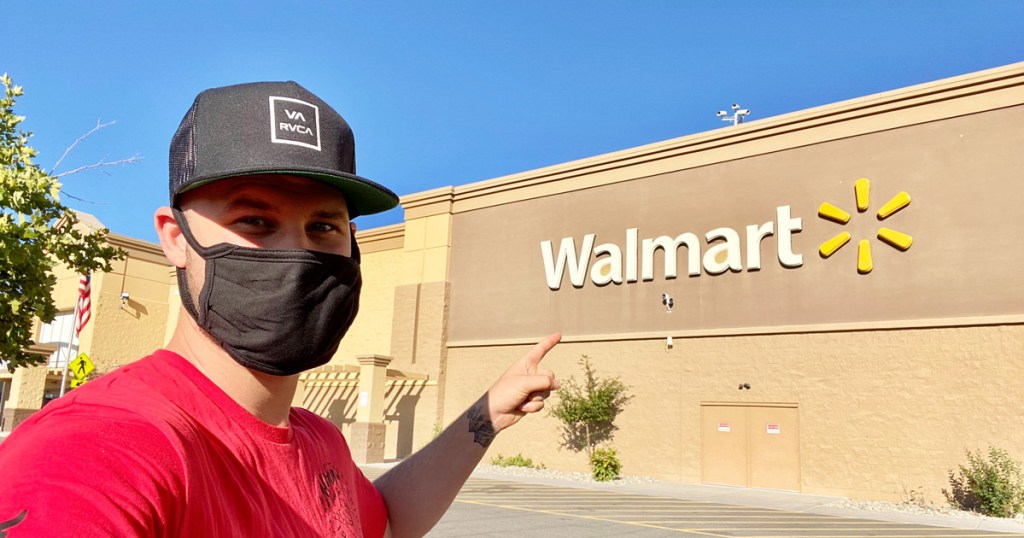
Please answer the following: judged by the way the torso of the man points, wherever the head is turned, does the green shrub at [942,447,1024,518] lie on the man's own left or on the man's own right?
on the man's own left

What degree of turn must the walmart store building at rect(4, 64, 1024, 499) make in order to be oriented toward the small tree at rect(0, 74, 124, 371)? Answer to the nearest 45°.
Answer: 0° — it already faces it

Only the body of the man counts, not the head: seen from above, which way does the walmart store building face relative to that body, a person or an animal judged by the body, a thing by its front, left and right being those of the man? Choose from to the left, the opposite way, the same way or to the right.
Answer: to the right

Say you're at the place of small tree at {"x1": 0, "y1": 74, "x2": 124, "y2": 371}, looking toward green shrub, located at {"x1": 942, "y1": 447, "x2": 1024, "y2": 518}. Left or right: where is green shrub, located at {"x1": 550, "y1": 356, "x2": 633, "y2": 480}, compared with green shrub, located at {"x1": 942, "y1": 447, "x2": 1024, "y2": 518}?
left

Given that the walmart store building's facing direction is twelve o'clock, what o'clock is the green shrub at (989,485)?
The green shrub is roughly at 9 o'clock from the walmart store building.

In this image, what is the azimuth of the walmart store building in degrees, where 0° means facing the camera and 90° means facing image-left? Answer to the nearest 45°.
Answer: approximately 45°

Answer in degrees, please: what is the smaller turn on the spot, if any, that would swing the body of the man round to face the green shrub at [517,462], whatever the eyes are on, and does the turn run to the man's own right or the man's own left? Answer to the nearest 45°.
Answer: approximately 135° to the man's own left

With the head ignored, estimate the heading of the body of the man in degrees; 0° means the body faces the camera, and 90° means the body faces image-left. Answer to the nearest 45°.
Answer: approximately 315°

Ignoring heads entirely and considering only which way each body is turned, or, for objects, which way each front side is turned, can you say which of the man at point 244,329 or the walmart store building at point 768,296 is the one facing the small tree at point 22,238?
the walmart store building
